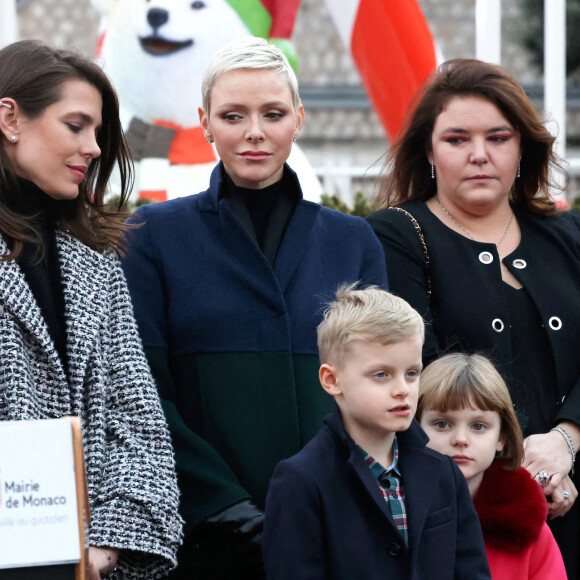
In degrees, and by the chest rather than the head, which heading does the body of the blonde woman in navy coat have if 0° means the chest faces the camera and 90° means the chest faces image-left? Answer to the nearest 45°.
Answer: approximately 0°

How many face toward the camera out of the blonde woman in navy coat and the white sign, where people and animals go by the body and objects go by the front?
2

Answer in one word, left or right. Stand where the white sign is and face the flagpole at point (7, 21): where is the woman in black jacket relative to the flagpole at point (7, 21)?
right

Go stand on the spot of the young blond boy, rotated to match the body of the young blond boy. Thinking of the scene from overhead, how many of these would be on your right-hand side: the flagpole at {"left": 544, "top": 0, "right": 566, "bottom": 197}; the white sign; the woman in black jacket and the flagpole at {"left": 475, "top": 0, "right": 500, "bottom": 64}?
1

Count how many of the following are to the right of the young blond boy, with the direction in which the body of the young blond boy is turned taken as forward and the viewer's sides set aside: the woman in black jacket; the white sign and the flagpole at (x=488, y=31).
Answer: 1

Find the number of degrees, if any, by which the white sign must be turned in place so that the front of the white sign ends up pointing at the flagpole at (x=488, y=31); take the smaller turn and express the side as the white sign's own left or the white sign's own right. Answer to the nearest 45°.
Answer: approximately 135° to the white sign's own left

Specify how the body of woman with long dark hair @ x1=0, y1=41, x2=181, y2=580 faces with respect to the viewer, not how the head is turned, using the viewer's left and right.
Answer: facing the viewer and to the right of the viewer

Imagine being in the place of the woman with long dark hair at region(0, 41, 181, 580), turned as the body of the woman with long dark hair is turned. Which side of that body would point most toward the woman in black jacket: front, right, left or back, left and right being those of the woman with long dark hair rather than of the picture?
left

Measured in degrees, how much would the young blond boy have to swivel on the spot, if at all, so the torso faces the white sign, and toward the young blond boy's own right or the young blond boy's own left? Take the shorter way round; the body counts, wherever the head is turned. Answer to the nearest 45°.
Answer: approximately 90° to the young blond boy's own right
